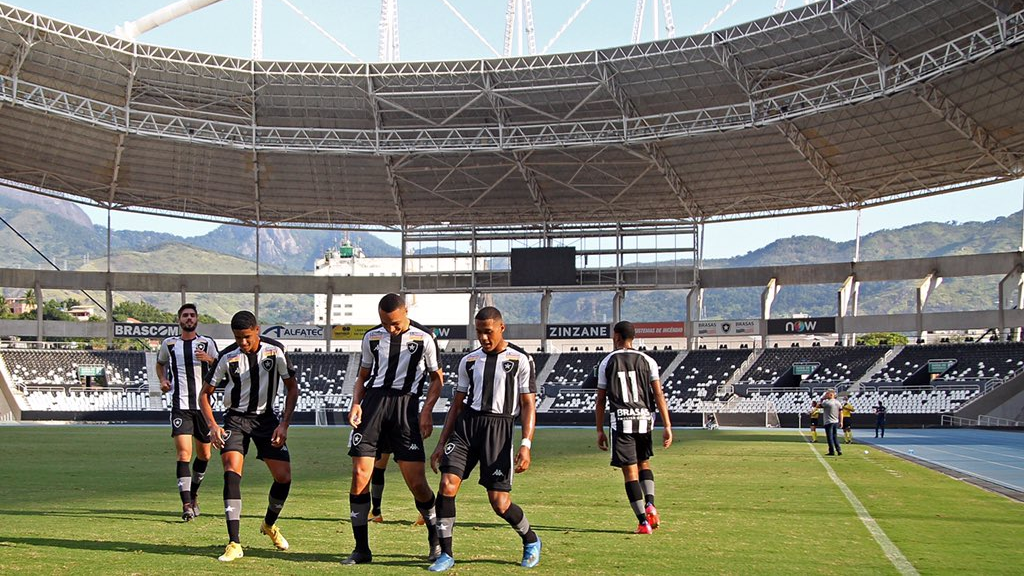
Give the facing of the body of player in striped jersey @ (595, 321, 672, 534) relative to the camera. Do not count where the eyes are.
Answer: away from the camera

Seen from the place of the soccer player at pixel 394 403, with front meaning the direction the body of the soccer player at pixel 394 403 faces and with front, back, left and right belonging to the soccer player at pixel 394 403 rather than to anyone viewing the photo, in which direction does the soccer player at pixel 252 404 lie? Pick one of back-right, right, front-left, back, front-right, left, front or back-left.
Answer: back-right

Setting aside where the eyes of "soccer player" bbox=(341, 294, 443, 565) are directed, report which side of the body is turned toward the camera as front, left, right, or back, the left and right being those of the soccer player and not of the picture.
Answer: front

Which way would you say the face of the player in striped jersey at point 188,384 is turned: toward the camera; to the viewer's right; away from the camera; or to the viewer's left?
toward the camera

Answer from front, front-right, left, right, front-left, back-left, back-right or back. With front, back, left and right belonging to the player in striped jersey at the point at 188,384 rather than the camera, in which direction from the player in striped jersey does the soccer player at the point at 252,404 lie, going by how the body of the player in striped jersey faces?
front

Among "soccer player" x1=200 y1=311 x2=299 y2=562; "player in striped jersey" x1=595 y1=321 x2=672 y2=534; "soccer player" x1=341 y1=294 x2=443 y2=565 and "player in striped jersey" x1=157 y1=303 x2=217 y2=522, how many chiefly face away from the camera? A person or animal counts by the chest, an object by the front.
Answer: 1

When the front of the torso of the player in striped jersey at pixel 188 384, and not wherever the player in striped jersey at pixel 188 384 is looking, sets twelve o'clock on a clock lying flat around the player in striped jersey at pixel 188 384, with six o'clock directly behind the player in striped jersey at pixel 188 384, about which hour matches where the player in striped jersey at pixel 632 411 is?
the player in striped jersey at pixel 632 411 is roughly at 10 o'clock from the player in striped jersey at pixel 188 384.

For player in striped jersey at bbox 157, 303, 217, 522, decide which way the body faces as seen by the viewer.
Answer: toward the camera

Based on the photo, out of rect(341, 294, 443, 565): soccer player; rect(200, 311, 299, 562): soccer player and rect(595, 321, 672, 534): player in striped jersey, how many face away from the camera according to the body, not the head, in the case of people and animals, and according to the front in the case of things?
1

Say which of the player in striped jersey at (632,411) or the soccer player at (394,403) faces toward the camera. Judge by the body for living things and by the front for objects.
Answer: the soccer player

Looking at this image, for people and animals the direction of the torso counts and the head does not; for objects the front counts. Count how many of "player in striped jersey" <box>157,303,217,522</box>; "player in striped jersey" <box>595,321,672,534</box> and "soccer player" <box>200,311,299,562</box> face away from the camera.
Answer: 1

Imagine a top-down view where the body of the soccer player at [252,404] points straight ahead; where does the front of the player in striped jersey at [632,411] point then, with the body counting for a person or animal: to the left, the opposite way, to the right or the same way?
the opposite way

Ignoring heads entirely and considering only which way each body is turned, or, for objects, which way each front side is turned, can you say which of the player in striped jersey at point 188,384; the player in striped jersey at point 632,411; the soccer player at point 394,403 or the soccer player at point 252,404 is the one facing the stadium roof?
the player in striped jersey at point 632,411
